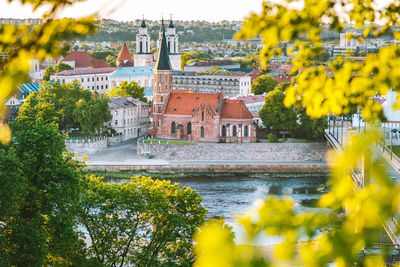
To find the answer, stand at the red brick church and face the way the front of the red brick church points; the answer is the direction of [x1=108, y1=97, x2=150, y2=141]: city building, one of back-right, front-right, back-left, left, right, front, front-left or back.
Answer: front-right

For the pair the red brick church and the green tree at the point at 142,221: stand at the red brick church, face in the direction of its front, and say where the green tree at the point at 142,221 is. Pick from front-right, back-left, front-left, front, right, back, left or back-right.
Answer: left

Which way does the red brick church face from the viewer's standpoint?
to the viewer's left

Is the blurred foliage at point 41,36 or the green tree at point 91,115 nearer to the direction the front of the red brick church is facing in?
the green tree

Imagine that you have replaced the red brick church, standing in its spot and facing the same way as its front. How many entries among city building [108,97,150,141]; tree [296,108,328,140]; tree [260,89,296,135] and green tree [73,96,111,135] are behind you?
2

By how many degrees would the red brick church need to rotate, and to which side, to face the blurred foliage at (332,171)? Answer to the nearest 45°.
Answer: approximately 90° to its left

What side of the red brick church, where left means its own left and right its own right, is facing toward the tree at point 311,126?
back

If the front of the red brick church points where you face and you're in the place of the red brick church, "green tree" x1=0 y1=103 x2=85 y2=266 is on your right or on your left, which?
on your left

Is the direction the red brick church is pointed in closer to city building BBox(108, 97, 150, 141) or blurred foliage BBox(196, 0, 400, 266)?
the city building

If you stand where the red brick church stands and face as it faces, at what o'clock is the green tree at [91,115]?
The green tree is roughly at 12 o'clock from the red brick church.

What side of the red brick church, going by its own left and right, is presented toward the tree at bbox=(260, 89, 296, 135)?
back

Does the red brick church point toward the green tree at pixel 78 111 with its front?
yes

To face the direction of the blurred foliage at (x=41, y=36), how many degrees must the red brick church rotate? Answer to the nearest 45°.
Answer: approximately 90° to its left
